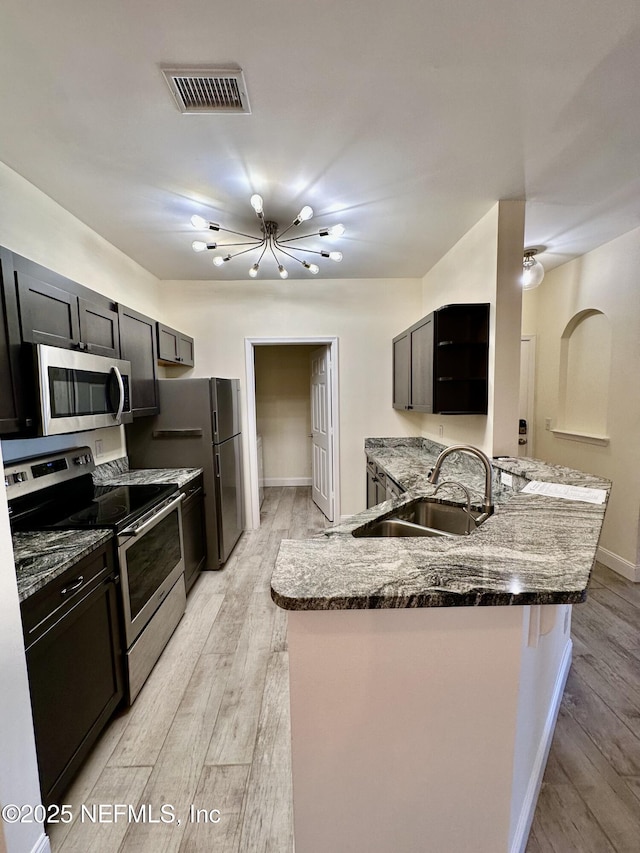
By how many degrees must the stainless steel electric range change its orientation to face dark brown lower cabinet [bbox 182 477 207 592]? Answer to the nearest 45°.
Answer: approximately 90° to its left

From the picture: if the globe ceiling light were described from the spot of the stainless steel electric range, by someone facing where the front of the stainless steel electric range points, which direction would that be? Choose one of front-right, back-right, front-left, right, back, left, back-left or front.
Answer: front-left

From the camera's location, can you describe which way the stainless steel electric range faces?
facing the viewer and to the right of the viewer

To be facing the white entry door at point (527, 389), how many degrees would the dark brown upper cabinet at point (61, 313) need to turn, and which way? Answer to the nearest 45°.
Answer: approximately 45° to its left

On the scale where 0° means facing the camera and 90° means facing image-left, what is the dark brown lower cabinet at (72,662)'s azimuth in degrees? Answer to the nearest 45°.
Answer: approximately 315°

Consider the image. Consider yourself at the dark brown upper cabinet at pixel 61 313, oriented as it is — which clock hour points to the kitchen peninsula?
The kitchen peninsula is roughly at 1 o'clock from the dark brown upper cabinet.

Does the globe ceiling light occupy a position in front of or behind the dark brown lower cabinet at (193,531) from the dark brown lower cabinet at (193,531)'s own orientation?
in front

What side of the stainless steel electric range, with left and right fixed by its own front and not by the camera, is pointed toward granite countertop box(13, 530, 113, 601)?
right

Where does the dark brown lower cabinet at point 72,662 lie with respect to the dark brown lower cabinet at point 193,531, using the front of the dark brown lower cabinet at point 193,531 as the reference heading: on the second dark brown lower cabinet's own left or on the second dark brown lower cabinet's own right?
on the second dark brown lower cabinet's own right

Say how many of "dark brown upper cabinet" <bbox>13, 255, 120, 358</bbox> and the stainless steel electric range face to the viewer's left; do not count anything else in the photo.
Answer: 0

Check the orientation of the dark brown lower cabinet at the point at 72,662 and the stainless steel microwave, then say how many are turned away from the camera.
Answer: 0

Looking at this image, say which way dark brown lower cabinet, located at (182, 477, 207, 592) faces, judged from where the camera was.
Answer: facing to the right of the viewer
